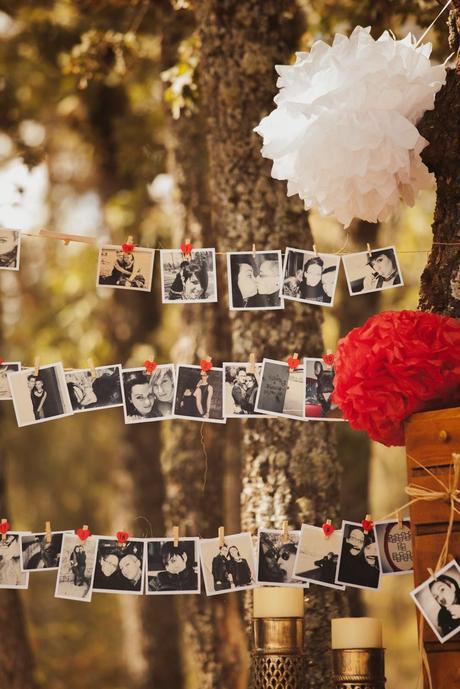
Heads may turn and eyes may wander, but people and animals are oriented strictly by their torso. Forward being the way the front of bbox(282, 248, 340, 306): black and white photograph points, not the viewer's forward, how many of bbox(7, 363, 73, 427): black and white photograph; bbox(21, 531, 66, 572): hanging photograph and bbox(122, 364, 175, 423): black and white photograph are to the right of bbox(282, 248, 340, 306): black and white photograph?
3

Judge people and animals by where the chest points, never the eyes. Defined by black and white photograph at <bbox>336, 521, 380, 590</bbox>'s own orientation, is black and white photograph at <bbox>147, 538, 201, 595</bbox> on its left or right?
on its right

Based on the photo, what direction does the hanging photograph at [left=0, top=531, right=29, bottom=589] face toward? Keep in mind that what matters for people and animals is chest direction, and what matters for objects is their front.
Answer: toward the camera

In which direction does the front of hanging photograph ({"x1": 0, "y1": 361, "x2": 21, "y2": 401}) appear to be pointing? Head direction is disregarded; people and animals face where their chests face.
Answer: toward the camera

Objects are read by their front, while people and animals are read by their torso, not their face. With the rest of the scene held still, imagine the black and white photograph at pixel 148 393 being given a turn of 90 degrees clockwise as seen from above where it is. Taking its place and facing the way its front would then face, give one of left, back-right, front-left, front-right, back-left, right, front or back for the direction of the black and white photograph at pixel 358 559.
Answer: back

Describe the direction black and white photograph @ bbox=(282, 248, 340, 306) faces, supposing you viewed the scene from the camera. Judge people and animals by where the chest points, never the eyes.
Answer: facing the viewer
